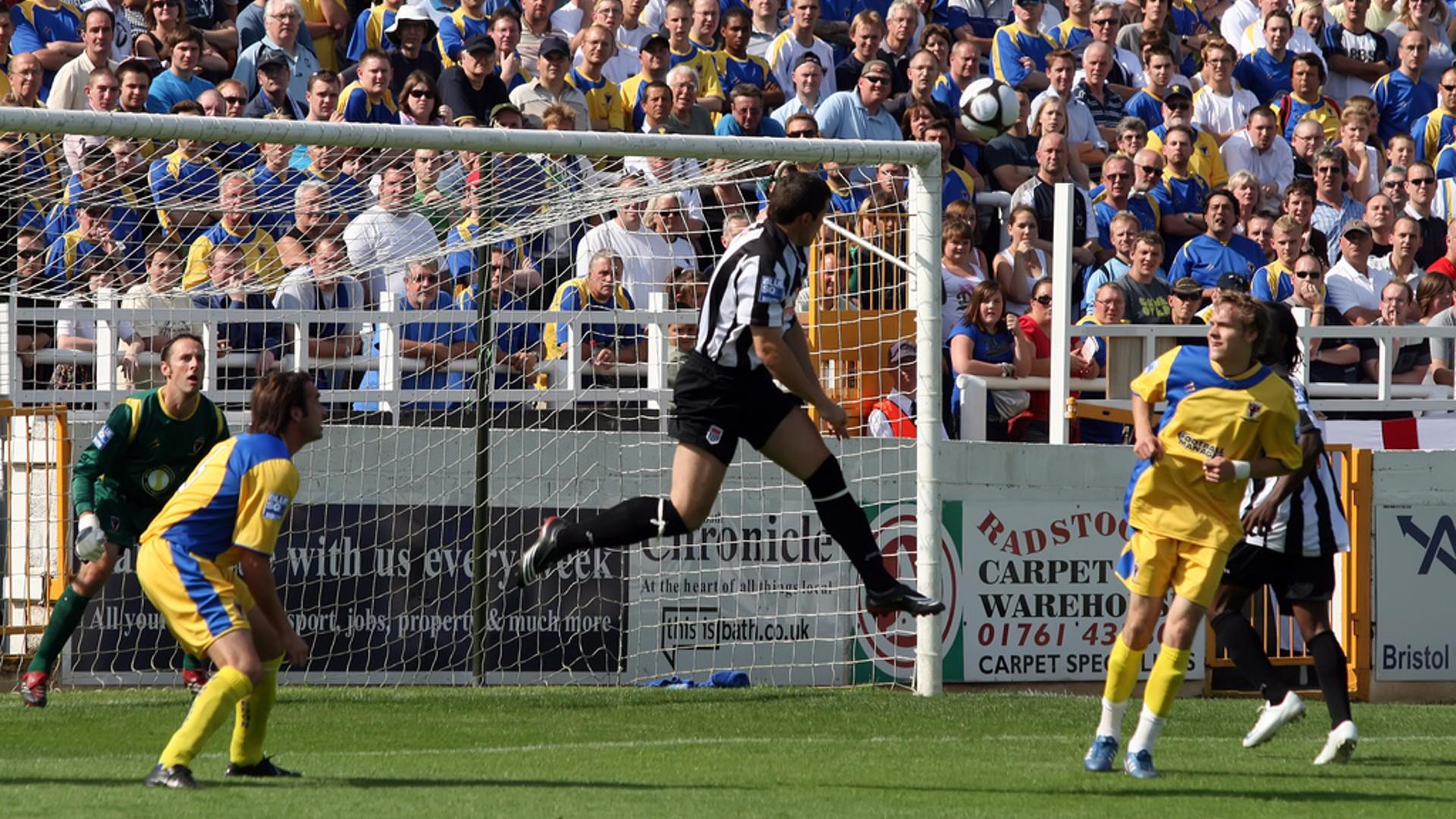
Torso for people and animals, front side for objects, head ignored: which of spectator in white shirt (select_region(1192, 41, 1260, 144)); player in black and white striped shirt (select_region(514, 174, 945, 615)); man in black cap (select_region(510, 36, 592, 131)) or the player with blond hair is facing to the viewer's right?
the player in black and white striped shirt

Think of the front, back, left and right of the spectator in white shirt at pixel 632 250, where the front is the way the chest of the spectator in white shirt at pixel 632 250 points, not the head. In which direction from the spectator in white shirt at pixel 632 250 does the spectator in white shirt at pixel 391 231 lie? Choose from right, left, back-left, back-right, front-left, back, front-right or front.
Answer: front-right

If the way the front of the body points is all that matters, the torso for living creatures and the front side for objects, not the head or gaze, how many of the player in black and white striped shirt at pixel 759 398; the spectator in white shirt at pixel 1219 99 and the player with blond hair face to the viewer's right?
1

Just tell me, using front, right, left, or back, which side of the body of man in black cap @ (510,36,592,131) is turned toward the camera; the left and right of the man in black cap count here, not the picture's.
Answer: front

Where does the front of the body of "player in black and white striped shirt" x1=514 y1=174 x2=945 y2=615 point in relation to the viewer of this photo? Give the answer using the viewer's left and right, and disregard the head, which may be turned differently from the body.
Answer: facing to the right of the viewer

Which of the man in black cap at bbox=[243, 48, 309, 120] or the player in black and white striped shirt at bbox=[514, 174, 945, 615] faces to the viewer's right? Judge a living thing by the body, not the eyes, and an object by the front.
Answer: the player in black and white striped shirt

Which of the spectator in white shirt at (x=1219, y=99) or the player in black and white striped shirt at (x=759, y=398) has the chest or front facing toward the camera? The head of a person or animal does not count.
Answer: the spectator in white shirt

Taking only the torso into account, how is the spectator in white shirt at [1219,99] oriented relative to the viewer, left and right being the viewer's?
facing the viewer

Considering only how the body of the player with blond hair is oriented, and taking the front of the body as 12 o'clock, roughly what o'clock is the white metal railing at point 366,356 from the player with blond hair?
The white metal railing is roughly at 4 o'clock from the player with blond hair.

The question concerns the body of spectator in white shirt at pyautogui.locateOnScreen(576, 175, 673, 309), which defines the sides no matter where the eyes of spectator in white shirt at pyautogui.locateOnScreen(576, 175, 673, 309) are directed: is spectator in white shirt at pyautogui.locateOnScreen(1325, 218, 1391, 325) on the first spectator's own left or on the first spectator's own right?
on the first spectator's own left

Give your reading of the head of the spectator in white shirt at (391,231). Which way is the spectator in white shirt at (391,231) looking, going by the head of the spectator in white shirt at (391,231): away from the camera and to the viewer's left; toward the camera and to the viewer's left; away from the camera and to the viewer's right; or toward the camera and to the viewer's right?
toward the camera and to the viewer's right

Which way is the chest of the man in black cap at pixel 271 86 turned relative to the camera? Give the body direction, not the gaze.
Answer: toward the camera

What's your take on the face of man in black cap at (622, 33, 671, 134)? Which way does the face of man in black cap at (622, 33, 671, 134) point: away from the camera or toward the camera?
toward the camera

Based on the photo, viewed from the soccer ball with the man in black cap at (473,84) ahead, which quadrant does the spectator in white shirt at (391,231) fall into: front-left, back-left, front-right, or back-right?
front-left

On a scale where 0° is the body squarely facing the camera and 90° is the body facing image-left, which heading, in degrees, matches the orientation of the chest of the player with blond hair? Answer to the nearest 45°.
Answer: approximately 0°

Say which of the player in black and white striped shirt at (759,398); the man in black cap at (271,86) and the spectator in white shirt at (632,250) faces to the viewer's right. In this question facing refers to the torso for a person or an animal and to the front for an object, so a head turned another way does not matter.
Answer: the player in black and white striped shirt

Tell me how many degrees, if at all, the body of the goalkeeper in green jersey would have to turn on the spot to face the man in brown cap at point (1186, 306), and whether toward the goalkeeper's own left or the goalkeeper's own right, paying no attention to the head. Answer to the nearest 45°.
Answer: approximately 45° to the goalkeeper's own left

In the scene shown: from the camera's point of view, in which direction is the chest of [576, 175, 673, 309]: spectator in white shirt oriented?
toward the camera
